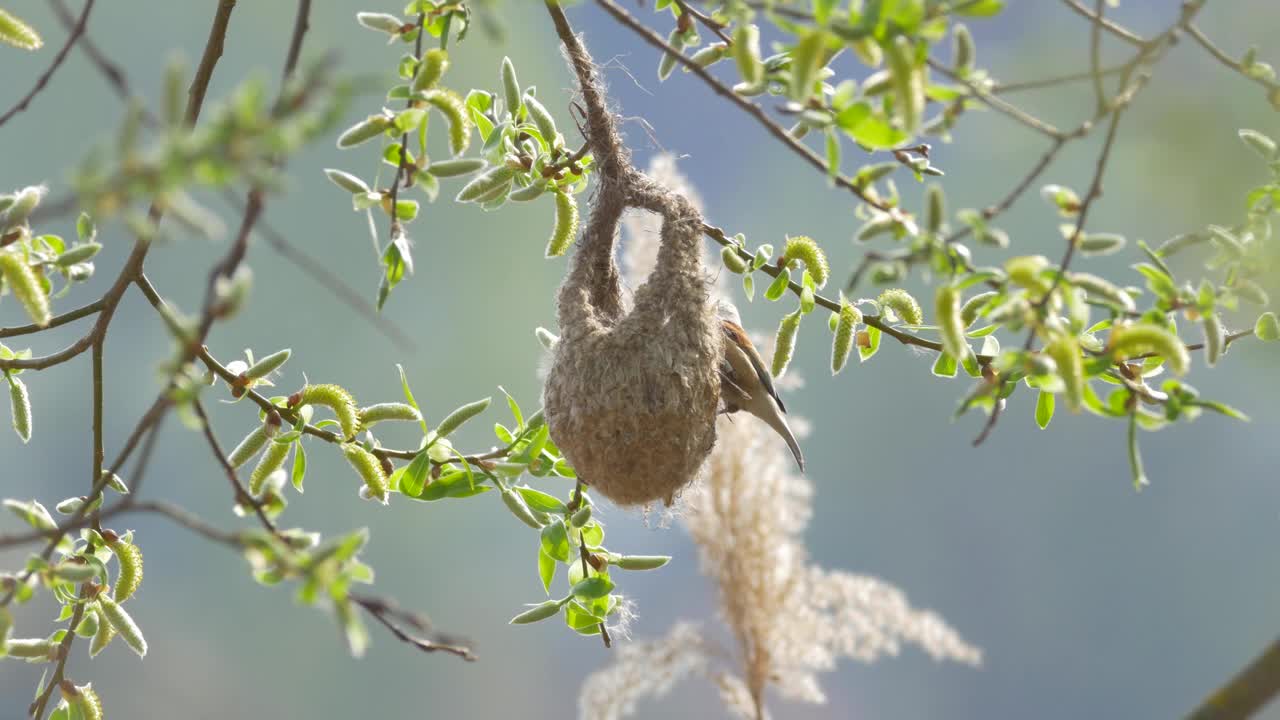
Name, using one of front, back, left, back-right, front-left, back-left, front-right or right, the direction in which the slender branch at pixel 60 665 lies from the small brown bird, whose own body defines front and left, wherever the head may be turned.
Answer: front-left

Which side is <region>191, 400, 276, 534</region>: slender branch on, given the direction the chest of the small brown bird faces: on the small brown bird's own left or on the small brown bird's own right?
on the small brown bird's own left

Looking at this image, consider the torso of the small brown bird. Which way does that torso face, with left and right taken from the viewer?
facing to the left of the viewer
